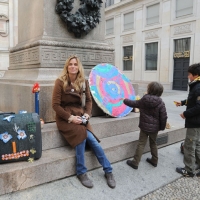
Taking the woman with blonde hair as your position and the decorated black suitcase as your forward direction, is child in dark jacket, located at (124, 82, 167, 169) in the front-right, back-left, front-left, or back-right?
back-left

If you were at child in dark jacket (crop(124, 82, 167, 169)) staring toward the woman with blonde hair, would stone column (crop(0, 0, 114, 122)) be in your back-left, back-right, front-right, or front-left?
front-right

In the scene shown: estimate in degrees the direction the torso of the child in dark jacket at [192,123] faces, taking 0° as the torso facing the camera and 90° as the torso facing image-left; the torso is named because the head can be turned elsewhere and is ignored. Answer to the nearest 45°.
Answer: approximately 90°

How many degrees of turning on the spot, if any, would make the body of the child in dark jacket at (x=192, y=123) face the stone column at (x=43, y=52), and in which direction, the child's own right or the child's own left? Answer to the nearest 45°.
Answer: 0° — they already face it

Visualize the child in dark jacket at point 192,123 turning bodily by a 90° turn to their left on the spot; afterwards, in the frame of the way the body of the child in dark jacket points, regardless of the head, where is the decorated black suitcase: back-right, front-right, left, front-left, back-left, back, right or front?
front-right

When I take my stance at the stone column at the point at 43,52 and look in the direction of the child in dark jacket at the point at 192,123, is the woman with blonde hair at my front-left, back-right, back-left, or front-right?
front-right

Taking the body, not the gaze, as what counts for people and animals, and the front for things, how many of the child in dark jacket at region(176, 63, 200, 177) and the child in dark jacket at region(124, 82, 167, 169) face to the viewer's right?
0

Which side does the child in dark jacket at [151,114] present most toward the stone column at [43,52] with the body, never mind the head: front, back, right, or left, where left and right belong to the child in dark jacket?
front

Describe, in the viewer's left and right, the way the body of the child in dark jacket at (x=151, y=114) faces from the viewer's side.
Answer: facing away from the viewer and to the left of the viewer
